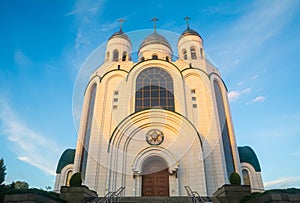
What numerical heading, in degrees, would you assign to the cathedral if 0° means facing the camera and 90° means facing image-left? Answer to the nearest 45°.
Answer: approximately 0°

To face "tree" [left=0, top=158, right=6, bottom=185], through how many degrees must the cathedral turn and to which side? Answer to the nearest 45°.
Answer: approximately 45° to its right

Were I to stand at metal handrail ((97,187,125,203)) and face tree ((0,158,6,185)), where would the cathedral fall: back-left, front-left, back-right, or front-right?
back-right
